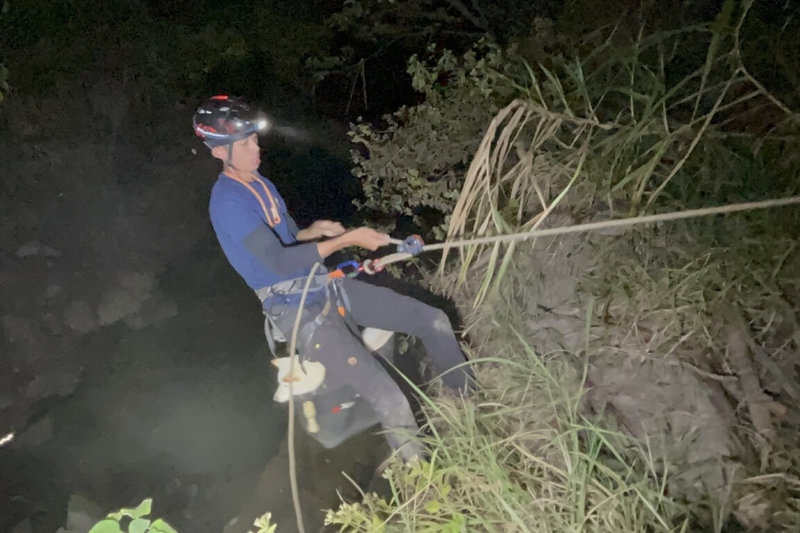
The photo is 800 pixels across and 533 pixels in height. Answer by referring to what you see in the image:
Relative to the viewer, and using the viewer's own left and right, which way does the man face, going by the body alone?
facing to the right of the viewer

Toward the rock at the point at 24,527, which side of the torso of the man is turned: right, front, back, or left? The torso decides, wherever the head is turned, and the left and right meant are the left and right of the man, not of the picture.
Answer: back

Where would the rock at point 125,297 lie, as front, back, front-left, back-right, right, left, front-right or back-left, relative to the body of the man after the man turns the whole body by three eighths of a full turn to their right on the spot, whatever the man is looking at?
right

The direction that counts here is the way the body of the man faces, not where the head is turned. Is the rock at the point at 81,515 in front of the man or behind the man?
behind

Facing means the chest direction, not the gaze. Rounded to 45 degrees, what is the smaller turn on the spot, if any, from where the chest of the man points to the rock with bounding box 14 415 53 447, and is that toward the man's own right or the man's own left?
approximately 180°

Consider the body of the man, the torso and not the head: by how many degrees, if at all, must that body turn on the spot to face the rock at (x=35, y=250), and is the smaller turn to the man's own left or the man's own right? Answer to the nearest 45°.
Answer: approximately 135° to the man's own left

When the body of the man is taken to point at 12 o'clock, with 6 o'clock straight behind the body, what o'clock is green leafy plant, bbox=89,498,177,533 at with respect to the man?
The green leafy plant is roughly at 4 o'clock from the man.

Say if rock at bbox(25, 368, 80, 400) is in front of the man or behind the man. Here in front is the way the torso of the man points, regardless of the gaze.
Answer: behind

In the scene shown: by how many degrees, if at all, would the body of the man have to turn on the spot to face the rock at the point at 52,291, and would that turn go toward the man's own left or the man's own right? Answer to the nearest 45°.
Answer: approximately 135° to the man's own left
